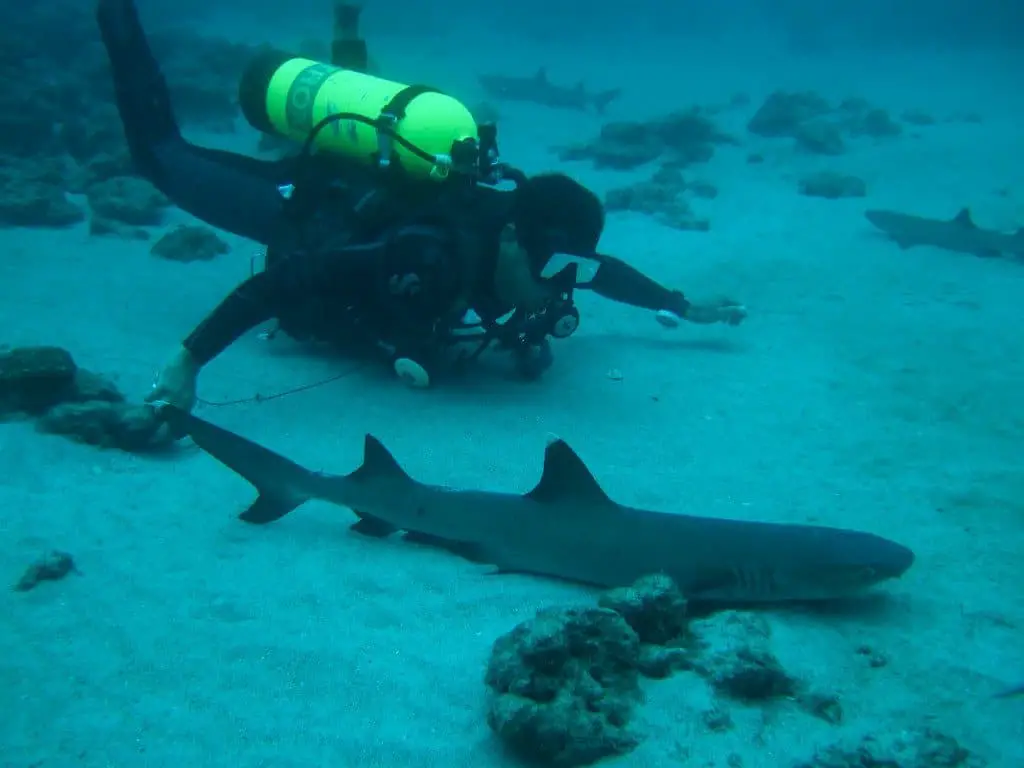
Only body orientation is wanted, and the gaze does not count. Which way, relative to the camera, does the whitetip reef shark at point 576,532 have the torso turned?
to the viewer's right

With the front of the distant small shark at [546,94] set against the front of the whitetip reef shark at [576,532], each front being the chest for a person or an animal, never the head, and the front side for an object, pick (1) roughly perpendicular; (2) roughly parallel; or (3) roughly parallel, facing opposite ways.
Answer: roughly parallel, facing opposite ways

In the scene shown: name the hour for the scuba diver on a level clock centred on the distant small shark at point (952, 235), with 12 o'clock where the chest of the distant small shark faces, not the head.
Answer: The scuba diver is roughly at 10 o'clock from the distant small shark.

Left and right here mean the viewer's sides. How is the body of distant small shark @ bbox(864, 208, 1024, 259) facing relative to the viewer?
facing to the left of the viewer

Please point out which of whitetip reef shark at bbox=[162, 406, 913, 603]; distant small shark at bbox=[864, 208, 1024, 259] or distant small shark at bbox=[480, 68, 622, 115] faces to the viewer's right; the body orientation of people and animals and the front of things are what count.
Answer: the whitetip reef shark

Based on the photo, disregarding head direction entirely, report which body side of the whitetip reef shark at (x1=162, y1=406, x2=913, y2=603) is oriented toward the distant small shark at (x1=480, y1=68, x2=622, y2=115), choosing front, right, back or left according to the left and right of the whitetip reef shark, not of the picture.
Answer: left

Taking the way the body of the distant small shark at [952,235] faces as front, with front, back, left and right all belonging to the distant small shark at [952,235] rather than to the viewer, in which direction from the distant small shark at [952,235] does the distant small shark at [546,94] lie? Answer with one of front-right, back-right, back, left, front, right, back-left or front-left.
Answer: front-right

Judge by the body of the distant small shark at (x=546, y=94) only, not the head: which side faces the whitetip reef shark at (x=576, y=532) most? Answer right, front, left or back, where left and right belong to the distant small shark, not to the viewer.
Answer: left

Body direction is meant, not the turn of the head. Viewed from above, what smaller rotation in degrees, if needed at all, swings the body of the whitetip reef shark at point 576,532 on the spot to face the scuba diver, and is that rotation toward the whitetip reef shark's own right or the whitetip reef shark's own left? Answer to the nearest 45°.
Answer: approximately 135° to the whitetip reef shark's own left

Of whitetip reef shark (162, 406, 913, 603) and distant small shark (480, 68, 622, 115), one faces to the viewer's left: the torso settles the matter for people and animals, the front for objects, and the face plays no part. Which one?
the distant small shark

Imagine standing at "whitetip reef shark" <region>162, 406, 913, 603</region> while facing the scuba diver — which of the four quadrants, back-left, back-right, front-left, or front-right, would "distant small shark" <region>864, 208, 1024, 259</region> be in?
front-right

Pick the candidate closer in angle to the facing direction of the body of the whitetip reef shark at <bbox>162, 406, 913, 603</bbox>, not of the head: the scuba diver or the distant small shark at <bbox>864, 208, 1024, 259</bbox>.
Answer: the distant small shark

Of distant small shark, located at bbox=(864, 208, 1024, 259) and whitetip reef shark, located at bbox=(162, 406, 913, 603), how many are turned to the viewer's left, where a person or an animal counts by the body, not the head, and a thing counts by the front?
1

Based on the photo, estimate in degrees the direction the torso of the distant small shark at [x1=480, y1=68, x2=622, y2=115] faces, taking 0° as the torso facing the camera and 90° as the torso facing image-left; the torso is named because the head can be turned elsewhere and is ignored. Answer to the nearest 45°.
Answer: approximately 90°

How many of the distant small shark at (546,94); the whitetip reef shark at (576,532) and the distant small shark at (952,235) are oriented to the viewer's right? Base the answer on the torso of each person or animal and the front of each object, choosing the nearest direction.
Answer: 1
